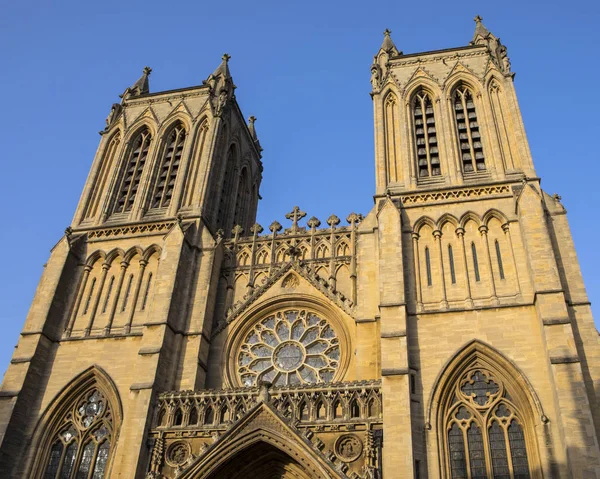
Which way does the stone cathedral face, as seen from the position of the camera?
facing the viewer
